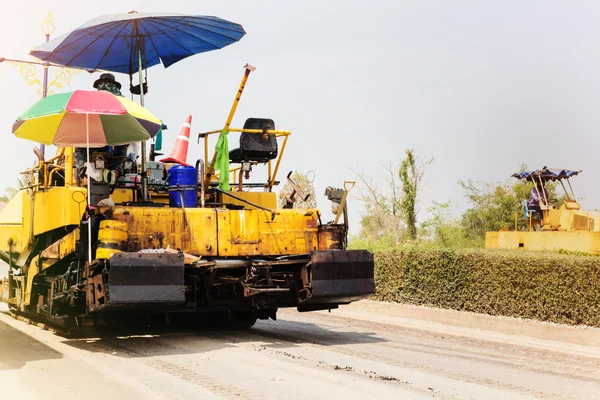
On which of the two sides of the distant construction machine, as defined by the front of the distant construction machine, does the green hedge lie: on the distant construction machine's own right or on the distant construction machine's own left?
on the distant construction machine's own right

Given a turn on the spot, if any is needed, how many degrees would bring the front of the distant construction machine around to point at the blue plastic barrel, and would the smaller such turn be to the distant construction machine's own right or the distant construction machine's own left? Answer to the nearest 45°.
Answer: approximately 90° to the distant construction machine's own right

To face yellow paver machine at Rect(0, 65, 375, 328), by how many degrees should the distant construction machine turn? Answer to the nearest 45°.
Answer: approximately 90° to its right

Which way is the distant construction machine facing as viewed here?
to the viewer's right
